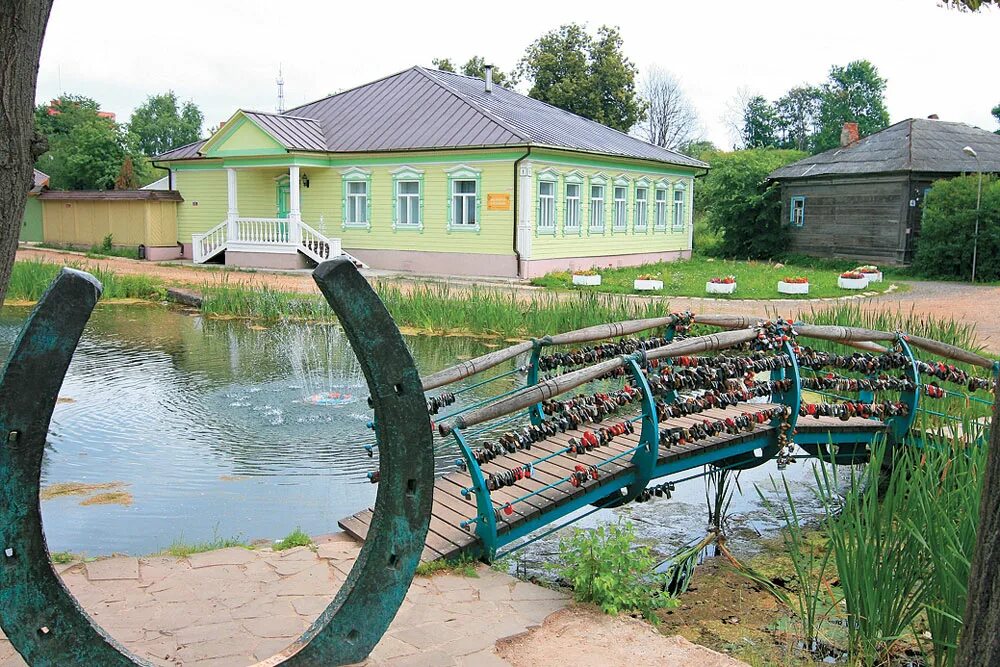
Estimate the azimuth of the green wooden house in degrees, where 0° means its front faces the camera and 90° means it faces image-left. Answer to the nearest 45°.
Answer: approximately 45°

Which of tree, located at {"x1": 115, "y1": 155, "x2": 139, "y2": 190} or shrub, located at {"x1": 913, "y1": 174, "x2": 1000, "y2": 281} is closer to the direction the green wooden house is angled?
the tree

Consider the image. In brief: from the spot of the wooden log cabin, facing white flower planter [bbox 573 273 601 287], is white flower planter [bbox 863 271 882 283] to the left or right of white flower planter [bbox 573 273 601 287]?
left

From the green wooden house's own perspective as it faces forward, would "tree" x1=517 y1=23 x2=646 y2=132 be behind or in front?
behind

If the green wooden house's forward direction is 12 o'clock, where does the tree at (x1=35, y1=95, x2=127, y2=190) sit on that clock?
The tree is roughly at 3 o'clock from the green wooden house.

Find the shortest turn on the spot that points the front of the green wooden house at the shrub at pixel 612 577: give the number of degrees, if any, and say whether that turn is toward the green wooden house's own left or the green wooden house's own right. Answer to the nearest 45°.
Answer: approximately 45° to the green wooden house's own left

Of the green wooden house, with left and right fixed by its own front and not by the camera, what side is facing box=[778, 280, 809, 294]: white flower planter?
left

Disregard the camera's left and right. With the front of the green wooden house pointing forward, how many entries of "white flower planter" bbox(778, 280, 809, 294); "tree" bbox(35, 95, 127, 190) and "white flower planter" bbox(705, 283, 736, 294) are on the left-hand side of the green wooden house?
2

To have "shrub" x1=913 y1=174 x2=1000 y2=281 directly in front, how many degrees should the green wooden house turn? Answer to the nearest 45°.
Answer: approximately 135° to its left

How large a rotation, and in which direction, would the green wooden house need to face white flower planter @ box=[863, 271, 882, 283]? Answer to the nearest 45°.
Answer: approximately 135° to its left

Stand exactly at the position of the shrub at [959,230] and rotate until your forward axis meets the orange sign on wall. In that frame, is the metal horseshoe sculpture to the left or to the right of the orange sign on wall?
left

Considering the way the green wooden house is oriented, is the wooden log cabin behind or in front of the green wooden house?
behind

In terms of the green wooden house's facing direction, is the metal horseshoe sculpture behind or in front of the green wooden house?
in front

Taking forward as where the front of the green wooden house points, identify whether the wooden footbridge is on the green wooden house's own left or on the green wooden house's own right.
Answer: on the green wooden house's own left

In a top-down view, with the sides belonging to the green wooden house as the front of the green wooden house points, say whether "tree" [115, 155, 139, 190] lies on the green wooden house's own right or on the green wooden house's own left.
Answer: on the green wooden house's own right
